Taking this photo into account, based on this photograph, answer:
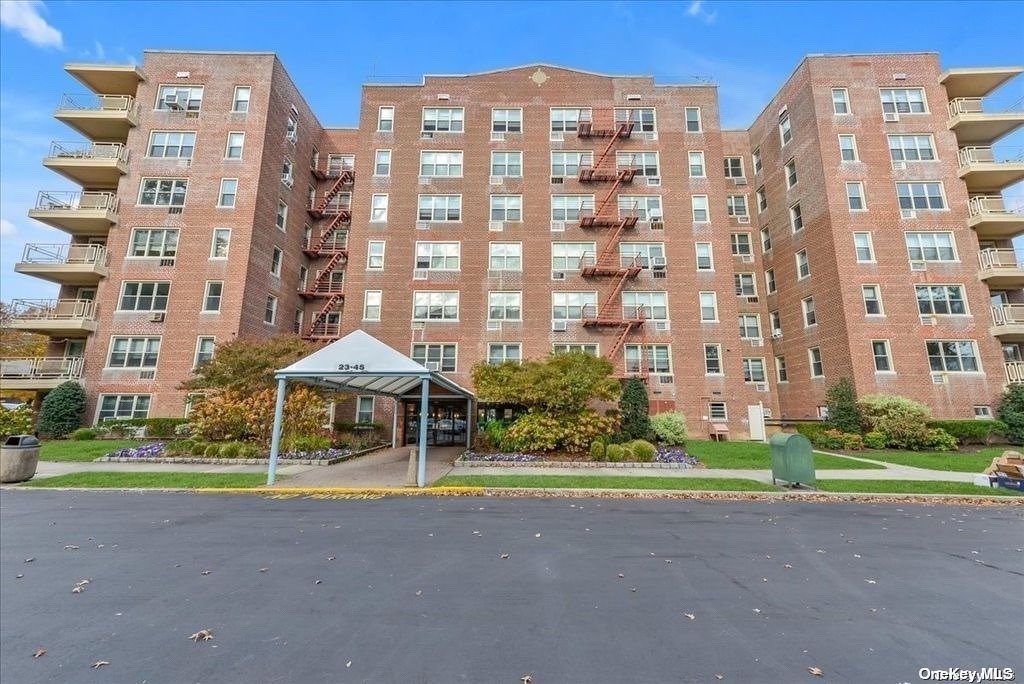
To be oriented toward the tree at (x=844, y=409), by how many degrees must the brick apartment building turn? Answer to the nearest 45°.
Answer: approximately 90° to its left

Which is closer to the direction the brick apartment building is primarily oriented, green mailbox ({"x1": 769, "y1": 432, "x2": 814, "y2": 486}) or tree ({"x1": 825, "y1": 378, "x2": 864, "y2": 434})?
the green mailbox

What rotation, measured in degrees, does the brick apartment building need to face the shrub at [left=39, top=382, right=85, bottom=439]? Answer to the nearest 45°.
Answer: approximately 90° to its right

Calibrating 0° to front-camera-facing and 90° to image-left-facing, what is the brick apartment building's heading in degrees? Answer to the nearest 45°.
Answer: approximately 0°

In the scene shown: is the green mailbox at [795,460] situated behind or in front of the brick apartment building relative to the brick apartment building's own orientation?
in front

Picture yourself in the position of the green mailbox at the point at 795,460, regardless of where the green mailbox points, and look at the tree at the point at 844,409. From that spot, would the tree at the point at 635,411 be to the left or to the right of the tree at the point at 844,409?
left

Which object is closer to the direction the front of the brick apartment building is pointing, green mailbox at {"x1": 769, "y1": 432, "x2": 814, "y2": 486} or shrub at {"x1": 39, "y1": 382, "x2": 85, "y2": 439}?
the green mailbox
